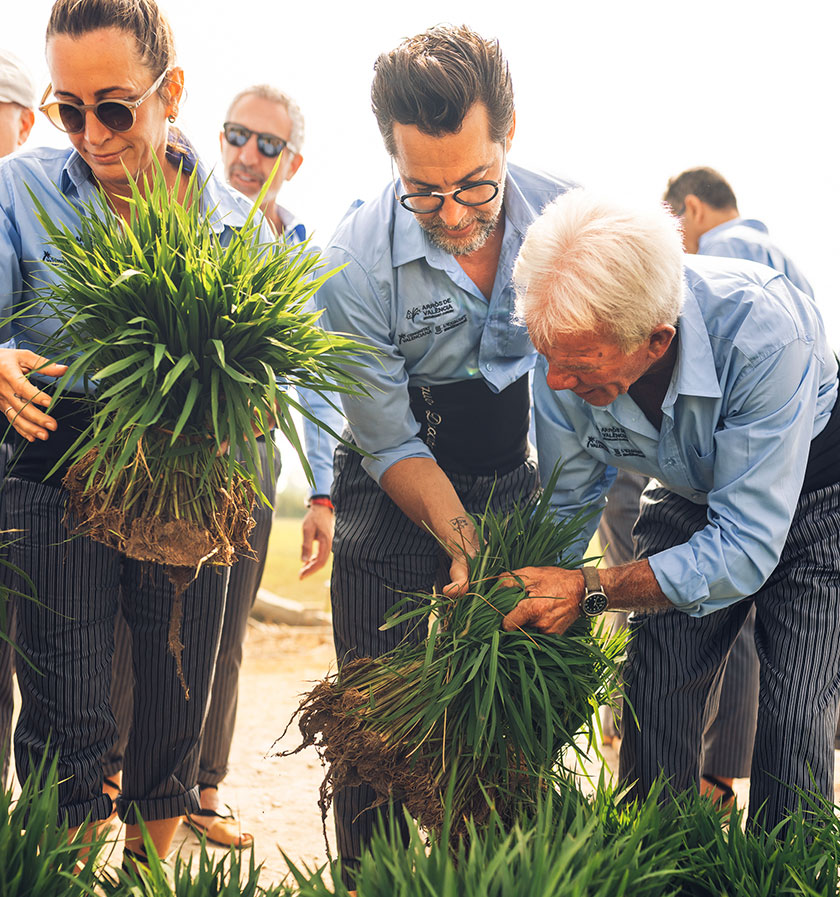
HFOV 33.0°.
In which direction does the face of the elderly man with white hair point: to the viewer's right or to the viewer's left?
to the viewer's left

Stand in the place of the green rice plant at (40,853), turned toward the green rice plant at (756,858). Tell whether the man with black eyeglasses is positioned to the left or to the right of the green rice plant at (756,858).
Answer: left

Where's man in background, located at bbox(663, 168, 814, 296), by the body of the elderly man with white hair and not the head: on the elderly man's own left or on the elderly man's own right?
on the elderly man's own right

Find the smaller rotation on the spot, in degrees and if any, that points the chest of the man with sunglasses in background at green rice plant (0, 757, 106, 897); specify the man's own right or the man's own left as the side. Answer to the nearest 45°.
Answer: approximately 45° to the man's own left

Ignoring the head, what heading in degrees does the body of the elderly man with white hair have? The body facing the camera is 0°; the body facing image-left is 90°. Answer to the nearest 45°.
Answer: approximately 45°

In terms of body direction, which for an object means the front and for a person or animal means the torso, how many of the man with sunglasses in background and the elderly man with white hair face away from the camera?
0

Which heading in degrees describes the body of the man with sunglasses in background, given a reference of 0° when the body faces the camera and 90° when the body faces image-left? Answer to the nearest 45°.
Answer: approximately 45°

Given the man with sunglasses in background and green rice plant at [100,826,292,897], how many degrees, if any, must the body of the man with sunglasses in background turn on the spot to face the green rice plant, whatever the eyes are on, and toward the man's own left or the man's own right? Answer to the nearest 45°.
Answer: approximately 45° to the man's own left

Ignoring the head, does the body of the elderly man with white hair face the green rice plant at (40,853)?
yes

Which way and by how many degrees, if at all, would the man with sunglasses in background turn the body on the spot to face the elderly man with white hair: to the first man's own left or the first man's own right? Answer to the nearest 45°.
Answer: approximately 90° to the first man's own left
